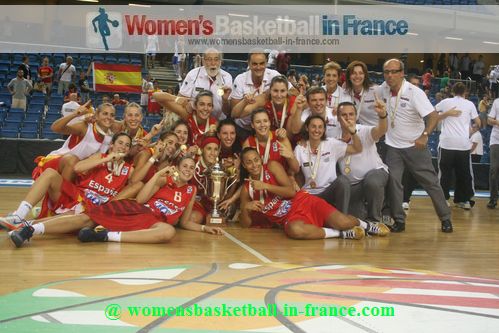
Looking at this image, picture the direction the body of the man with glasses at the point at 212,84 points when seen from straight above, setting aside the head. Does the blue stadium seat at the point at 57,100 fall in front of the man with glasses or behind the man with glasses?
behind

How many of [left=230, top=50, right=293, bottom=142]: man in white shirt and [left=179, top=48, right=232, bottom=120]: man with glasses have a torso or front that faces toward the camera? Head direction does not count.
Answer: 2

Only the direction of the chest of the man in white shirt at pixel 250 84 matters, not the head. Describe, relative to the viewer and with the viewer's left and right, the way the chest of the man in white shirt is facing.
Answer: facing the viewer

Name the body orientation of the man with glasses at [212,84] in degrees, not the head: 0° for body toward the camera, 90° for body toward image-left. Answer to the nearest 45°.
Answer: approximately 0°

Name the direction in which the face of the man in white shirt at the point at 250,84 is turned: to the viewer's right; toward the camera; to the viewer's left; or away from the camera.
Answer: toward the camera

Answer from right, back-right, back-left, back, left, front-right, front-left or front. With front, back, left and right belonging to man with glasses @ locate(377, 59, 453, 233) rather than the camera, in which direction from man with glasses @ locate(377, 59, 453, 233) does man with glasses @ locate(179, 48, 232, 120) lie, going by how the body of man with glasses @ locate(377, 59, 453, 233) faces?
front-right

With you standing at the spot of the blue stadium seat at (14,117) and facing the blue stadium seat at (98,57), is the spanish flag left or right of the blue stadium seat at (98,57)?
right

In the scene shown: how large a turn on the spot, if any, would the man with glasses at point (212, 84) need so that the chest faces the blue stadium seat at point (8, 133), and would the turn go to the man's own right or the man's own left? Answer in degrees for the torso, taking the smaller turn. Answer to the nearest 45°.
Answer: approximately 135° to the man's own right

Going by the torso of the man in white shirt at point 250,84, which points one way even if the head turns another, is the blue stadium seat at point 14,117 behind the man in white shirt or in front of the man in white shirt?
behind

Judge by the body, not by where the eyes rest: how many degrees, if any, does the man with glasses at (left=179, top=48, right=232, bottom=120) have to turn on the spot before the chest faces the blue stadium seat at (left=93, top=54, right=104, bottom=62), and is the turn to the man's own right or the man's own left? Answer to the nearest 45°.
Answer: approximately 180°

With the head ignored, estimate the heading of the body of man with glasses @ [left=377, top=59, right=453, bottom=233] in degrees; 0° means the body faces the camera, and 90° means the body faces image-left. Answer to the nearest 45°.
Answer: approximately 45°
